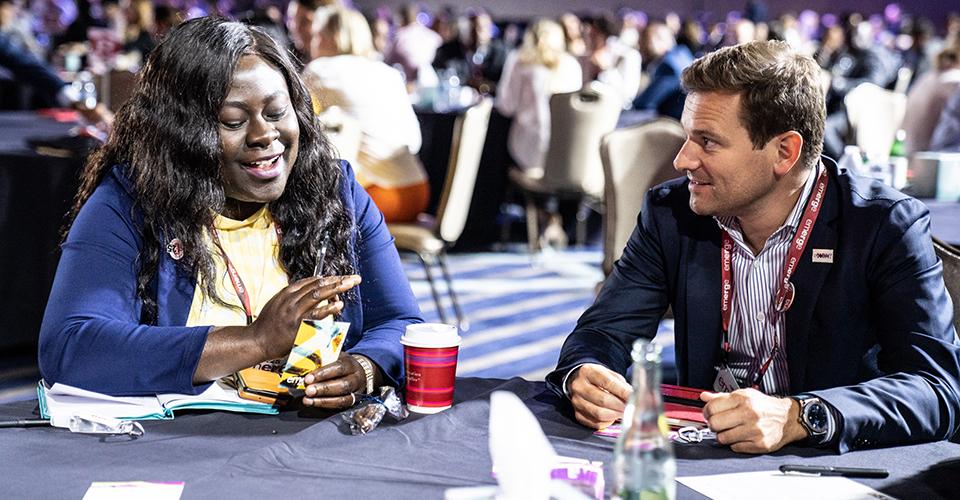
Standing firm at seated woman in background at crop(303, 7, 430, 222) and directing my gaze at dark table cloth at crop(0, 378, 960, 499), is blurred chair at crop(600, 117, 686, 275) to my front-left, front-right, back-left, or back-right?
front-left

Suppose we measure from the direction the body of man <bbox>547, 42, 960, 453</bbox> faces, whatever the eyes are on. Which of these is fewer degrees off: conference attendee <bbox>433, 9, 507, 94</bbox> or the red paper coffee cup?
the red paper coffee cup

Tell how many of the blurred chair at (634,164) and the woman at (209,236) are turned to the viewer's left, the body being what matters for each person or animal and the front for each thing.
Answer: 0

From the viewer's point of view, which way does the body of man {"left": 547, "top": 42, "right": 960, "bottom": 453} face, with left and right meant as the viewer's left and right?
facing the viewer and to the left of the viewer

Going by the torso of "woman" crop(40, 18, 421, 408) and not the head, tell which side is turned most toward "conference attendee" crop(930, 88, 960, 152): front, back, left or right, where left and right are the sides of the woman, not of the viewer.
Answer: left

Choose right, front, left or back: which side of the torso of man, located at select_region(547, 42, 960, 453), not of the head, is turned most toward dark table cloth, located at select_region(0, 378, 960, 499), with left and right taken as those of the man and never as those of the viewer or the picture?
front

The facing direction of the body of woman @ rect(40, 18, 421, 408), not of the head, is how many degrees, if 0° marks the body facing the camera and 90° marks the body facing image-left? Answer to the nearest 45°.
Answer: approximately 315°

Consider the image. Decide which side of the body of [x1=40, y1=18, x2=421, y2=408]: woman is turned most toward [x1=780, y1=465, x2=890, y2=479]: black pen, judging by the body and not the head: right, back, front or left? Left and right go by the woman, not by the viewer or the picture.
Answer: front

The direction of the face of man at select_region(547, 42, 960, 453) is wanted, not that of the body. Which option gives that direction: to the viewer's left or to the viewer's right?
to the viewer's left

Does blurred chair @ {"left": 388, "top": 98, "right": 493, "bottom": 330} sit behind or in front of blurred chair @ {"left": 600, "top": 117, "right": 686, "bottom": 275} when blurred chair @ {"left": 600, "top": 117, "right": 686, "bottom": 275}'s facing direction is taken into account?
behind
